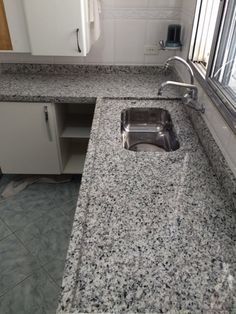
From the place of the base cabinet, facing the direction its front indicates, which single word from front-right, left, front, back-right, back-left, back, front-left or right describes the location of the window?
front-left

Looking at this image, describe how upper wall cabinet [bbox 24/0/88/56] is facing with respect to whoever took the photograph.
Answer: facing the viewer

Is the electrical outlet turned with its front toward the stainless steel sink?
yes

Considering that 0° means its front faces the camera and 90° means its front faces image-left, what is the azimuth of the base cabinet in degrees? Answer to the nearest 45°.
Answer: approximately 0°

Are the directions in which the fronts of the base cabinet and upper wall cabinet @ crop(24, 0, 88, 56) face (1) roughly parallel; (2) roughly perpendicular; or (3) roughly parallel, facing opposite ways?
roughly parallel

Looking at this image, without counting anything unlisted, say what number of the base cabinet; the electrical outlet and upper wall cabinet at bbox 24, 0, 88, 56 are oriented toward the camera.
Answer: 3

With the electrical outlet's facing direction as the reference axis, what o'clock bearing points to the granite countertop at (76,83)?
The granite countertop is roughly at 2 o'clock from the electrical outlet.
